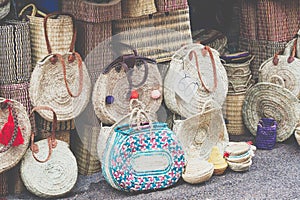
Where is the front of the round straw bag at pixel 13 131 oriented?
toward the camera

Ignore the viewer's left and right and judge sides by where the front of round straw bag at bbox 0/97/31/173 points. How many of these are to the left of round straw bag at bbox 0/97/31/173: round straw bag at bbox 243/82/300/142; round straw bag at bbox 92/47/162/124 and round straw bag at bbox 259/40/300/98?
3

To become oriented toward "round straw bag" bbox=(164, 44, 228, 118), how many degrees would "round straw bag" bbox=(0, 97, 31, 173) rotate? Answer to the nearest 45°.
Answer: approximately 90° to its left

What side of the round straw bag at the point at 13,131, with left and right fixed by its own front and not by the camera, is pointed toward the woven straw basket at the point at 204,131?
left

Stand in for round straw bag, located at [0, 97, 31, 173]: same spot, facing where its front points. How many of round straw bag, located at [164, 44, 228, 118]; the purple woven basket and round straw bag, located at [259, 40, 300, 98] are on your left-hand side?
3

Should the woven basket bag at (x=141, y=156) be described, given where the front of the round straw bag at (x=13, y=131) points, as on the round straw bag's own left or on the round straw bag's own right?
on the round straw bag's own left

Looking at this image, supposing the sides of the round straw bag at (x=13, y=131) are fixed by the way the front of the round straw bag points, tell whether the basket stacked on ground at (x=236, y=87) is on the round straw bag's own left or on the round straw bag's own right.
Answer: on the round straw bag's own left

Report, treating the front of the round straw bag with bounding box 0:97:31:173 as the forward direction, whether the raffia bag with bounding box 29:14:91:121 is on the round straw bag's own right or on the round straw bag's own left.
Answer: on the round straw bag's own left

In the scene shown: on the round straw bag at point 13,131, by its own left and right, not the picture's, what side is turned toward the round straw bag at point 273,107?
left
